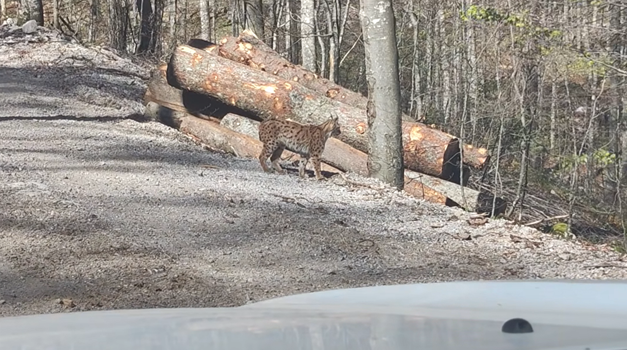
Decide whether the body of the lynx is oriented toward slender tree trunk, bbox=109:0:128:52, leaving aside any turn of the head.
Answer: no

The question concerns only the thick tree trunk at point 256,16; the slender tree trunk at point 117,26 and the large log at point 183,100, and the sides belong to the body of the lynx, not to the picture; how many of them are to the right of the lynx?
0

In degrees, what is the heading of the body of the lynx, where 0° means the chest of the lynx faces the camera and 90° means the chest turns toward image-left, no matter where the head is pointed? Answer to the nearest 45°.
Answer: approximately 270°

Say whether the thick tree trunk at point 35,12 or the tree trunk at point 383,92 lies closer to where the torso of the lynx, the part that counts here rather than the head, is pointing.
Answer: the tree trunk

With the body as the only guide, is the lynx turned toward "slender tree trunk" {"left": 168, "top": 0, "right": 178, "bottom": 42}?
no

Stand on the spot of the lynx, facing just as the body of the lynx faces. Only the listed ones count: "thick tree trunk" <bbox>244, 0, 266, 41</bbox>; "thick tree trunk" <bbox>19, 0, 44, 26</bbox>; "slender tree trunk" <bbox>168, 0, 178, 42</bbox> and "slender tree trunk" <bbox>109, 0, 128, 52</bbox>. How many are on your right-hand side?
0

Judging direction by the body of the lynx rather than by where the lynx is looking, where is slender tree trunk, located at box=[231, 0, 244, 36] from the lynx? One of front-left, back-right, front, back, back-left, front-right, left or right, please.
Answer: left

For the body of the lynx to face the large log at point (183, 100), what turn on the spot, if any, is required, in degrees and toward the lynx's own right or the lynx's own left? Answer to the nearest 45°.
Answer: approximately 135° to the lynx's own left

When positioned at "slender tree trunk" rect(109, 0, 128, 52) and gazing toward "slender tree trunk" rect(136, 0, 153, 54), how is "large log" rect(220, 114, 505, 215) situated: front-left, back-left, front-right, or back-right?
front-right

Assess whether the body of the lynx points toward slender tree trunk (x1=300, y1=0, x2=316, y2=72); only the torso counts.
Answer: no

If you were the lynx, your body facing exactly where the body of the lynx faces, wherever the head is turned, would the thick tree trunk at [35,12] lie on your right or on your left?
on your left
